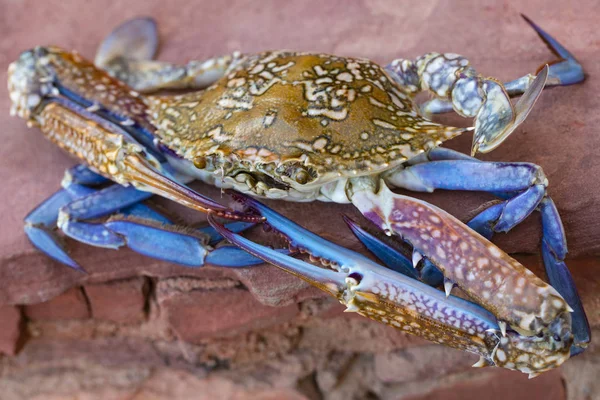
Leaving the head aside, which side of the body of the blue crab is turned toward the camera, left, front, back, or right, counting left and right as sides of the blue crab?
front
